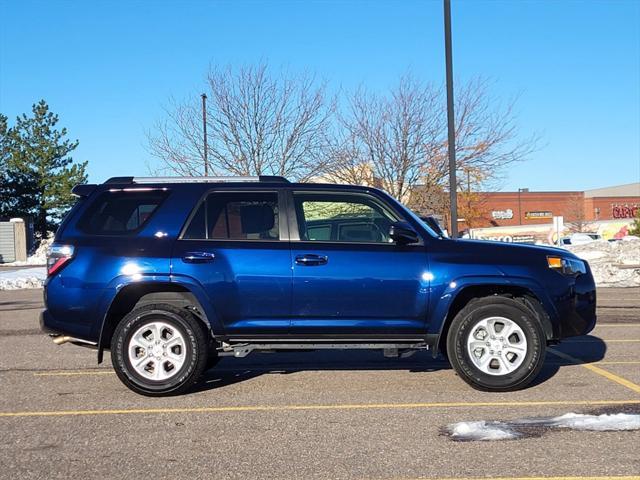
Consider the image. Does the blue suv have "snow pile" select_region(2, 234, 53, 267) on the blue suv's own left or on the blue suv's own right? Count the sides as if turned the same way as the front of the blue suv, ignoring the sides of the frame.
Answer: on the blue suv's own left

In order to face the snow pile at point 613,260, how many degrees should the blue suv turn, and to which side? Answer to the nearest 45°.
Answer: approximately 45° to its left

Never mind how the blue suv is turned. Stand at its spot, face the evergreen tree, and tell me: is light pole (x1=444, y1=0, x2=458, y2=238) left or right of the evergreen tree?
right

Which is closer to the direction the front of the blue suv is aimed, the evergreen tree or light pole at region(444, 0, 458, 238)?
the light pole

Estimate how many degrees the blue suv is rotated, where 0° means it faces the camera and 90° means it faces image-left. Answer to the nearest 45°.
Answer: approximately 270°

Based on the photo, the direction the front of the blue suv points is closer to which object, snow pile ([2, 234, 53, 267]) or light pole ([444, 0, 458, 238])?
the light pole

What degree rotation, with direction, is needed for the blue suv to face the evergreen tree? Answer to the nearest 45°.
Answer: approximately 135° to its left
